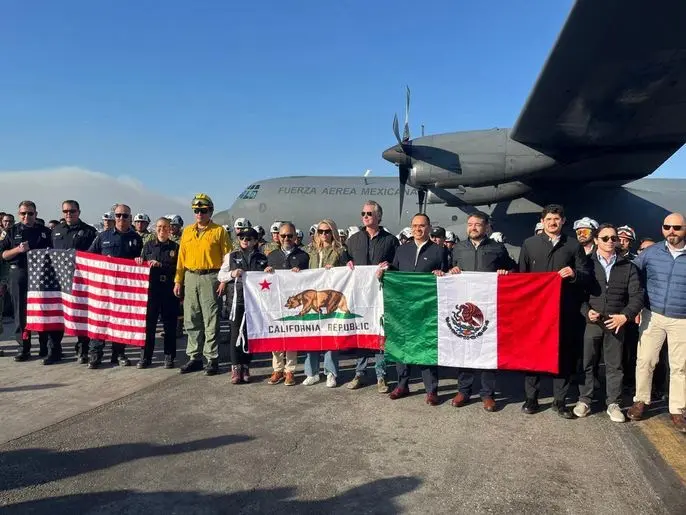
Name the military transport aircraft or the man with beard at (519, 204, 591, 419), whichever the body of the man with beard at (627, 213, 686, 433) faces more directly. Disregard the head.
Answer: the man with beard

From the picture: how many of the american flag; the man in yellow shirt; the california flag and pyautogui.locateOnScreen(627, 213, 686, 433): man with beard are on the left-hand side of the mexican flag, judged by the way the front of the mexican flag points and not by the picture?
1

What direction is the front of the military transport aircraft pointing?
to the viewer's left

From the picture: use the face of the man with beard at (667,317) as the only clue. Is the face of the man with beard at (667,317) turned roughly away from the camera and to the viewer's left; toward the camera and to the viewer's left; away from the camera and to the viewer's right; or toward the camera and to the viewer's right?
toward the camera and to the viewer's left

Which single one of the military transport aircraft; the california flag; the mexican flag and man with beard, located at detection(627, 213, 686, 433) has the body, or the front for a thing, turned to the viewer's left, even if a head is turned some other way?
the military transport aircraft

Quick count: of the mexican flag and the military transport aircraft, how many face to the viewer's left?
1

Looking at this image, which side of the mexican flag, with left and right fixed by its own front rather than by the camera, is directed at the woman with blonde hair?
right

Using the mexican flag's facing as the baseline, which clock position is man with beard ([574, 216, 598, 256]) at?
The man with beard is roughly at 8 o'clock from the mexican flag.

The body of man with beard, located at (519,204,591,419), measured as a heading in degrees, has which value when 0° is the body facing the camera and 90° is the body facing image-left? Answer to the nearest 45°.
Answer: approximately 0°

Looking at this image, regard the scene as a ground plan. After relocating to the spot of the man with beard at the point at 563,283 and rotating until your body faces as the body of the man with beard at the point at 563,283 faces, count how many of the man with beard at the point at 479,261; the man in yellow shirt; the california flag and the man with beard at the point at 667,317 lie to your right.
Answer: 3
